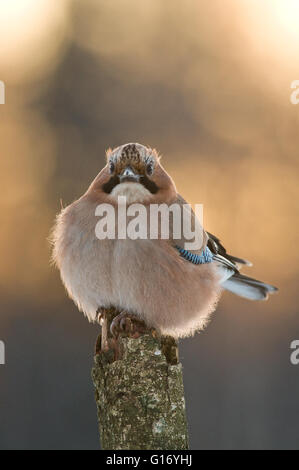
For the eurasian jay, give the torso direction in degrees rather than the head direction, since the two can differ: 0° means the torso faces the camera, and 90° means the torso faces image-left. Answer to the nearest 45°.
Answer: approximately 45°
